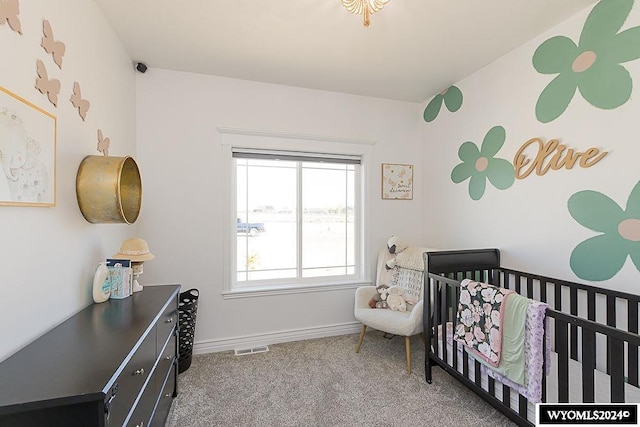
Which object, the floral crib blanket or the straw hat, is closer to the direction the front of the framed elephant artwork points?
the floral crib blanket

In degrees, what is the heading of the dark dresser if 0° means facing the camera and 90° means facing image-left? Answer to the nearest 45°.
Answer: approximately 270°

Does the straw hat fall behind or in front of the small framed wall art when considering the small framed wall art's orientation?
in front

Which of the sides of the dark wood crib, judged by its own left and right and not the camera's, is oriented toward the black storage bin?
front

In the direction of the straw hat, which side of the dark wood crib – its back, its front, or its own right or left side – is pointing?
front

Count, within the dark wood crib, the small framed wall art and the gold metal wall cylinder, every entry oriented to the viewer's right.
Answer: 1

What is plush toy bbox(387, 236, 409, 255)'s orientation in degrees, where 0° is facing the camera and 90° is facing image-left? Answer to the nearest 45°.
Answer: approximately 45°

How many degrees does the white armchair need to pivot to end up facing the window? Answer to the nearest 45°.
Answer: approximately 45° to its right

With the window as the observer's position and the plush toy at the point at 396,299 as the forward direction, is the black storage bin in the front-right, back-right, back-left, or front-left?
back-right
